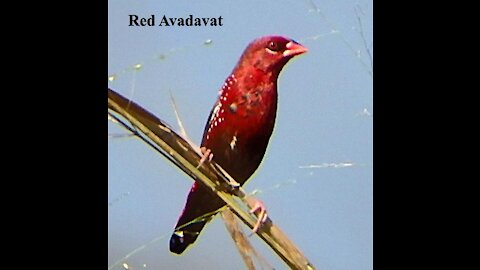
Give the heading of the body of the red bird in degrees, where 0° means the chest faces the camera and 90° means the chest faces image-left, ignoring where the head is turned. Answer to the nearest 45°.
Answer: approximately 315°
